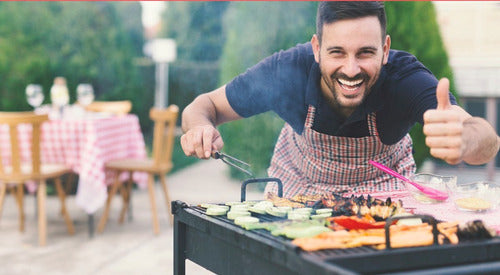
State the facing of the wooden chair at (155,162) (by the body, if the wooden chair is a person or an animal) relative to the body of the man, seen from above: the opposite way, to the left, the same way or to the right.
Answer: to the right

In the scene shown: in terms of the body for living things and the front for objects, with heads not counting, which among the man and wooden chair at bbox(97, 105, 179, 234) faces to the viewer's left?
the wooden chair

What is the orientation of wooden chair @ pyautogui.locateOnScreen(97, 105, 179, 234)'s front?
to the viewer's left

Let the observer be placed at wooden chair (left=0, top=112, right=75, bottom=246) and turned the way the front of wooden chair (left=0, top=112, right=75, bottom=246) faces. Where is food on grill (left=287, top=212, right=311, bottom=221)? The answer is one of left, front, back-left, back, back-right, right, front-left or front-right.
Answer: back-right

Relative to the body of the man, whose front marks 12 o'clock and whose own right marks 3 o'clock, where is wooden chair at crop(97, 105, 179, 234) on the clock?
The wooden chair is roughly at 5 o'clock from the man.

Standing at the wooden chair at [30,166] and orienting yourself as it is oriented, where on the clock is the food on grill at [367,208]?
The food on grill is roughly at 4 o'clock from the wooden chair.

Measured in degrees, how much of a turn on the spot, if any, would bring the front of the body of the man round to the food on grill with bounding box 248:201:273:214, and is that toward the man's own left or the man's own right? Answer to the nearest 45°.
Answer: approximately 45° to the man's own right

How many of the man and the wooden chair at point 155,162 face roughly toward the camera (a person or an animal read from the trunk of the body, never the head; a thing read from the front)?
1

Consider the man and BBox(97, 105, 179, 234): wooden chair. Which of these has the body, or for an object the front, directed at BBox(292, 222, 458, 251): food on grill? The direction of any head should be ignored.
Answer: the man

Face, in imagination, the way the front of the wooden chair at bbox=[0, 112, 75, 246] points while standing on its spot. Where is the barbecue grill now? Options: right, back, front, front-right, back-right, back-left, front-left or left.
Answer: back-right

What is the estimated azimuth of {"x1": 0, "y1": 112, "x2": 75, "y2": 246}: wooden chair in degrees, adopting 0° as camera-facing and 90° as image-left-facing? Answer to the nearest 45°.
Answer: approximately 225°
